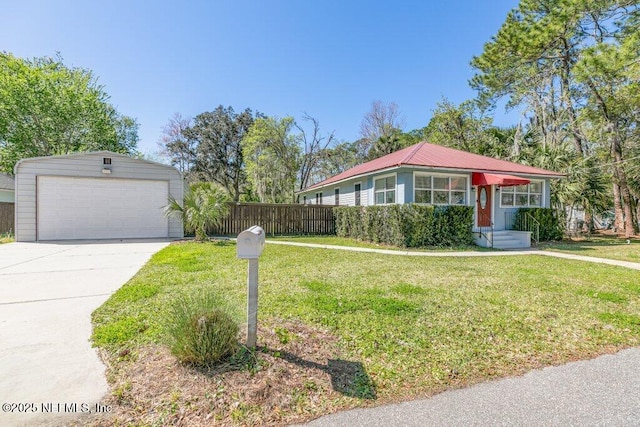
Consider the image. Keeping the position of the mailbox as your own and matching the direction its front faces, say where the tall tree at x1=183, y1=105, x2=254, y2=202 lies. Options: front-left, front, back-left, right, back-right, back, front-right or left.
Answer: back

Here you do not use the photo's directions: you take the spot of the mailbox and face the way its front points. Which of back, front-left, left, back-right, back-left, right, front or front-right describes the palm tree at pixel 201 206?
back

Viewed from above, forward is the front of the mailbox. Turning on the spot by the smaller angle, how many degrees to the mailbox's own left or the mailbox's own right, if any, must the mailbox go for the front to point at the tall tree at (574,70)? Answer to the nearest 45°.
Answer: approximately 135° to the mailbox's own left

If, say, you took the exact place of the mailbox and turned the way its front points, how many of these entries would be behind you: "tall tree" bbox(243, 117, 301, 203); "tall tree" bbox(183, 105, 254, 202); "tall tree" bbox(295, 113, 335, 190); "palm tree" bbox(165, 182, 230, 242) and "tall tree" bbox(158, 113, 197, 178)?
5

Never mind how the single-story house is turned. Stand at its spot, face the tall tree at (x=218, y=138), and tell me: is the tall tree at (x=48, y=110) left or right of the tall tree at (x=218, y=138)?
left

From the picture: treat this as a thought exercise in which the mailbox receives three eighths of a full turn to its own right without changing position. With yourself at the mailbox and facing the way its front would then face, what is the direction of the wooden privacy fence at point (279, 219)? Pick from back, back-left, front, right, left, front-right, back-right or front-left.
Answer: front-right

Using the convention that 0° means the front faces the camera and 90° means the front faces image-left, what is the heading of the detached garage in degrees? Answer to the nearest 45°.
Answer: approximately 0°

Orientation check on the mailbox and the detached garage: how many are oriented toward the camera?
2

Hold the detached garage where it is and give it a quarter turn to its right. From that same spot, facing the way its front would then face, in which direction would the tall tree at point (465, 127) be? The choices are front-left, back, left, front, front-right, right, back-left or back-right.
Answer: back
